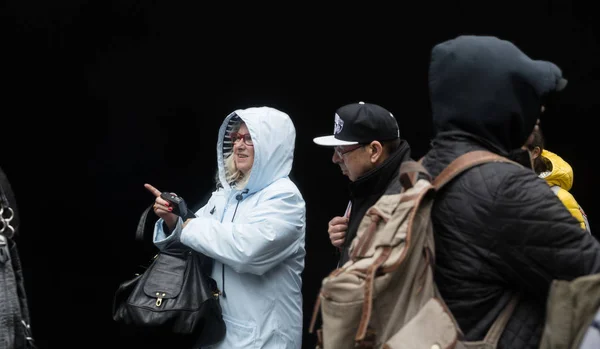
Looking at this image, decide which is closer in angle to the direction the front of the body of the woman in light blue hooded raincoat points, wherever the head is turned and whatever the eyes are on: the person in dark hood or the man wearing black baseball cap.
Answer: the person in dark hood

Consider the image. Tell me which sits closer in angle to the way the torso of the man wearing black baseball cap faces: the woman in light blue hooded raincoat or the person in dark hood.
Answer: the woman in light blue hooded raincoat

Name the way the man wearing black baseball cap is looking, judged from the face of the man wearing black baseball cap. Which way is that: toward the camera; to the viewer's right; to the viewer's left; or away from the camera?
to the viewer's left

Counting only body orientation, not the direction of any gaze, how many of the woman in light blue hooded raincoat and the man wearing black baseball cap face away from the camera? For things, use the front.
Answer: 0

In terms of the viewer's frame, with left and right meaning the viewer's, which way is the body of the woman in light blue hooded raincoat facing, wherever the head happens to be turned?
facing the viewer and to the left of the viewer

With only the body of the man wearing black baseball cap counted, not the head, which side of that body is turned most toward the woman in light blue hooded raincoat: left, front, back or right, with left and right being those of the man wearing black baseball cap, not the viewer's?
front

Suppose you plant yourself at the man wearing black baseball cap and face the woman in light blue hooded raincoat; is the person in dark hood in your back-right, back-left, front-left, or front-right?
back-left

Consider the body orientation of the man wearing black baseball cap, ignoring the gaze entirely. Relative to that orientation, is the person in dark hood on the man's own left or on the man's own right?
on the man's own left

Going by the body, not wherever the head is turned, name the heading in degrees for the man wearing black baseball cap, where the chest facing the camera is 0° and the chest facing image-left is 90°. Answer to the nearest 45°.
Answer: approximately 90°
